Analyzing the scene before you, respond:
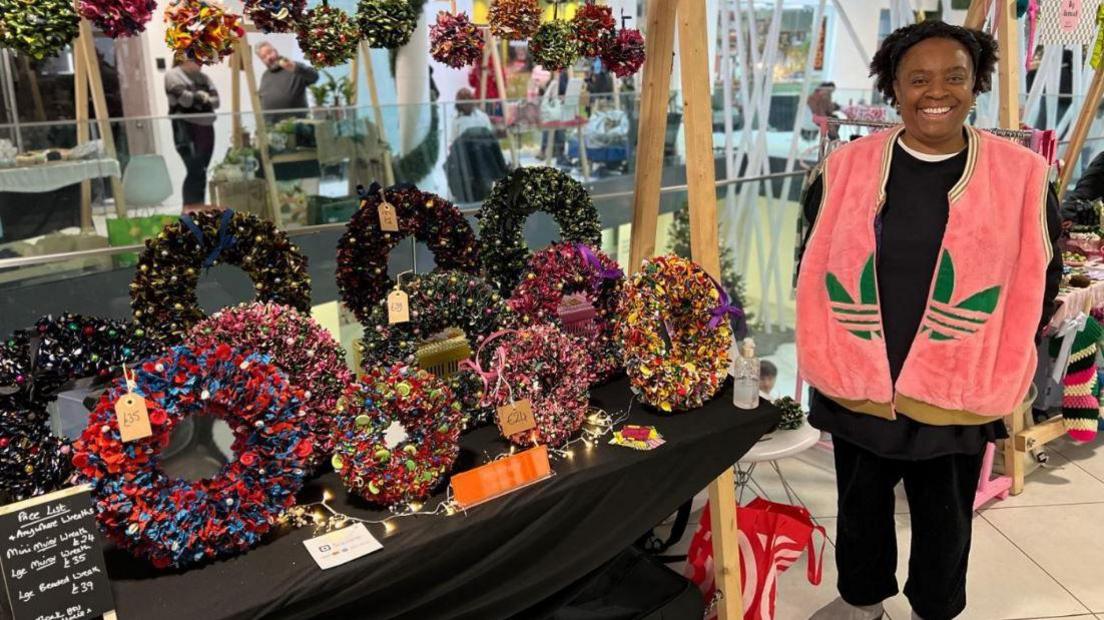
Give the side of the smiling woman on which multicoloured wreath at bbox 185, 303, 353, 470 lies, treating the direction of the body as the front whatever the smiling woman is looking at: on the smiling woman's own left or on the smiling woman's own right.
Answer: on the smiling woman's own right

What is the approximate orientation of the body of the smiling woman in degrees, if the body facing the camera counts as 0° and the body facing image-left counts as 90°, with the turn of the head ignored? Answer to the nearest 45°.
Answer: approximately 0°

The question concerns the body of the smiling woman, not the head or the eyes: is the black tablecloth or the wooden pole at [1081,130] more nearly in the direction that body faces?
the black tablecloth

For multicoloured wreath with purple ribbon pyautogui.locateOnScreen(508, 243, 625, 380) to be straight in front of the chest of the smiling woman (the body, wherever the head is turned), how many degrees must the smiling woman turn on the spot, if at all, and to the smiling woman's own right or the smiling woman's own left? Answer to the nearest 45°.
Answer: approximately 90° to the smiling woman's own right

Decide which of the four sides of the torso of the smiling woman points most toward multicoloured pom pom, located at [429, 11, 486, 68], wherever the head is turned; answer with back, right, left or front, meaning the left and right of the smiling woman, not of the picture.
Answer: right

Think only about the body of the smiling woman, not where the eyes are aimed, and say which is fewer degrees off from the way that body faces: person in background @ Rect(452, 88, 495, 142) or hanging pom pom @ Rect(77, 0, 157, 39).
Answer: the hanging pom pom

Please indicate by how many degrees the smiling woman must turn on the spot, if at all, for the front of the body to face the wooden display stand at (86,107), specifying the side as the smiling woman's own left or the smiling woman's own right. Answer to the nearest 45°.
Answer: approximately 90° to the smiling woman's own right

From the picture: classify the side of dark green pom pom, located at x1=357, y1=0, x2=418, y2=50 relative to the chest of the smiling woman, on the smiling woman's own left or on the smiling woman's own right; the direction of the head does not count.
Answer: on the smiling woman's own right

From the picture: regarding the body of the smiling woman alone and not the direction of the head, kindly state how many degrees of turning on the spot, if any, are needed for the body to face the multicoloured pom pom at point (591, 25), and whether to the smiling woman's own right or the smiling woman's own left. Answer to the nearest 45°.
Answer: approximately 90° to the smiling woman's own right
